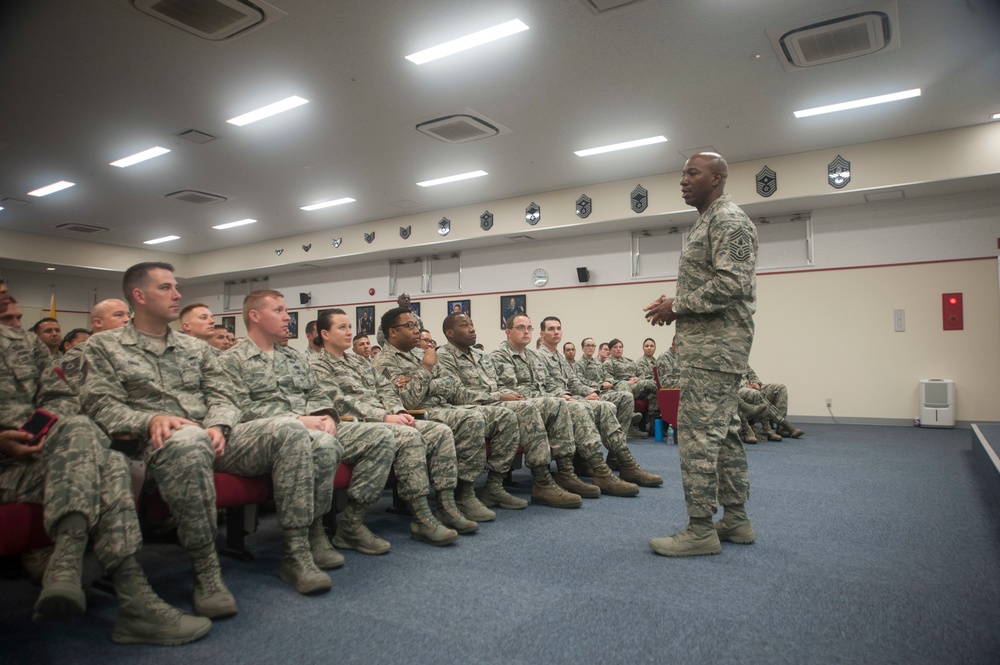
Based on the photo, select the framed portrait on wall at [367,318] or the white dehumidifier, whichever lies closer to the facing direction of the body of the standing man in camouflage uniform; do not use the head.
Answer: the framed portrait on wall

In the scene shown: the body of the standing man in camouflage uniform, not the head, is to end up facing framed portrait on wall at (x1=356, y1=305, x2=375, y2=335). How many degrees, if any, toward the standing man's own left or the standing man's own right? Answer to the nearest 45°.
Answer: approximately 45° to the standing man's own right

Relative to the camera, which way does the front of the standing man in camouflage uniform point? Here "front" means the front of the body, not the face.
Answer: to the viewer's left

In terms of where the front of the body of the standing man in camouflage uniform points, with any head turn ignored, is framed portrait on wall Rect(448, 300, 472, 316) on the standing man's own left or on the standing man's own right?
on the standing man's own right

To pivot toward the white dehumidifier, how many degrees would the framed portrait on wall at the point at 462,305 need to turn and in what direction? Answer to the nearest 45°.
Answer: approximately 90° to its left

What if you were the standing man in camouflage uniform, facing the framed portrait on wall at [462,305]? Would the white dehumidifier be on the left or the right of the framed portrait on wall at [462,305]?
right

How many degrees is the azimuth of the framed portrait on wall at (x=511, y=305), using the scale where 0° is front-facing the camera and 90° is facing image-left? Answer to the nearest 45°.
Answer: approximately 45°

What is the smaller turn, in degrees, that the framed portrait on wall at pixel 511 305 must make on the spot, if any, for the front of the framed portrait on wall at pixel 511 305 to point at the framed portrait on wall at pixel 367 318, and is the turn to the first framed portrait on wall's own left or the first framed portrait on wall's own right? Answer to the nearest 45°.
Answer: approximately 90° to the first framed portrait on wall's own right

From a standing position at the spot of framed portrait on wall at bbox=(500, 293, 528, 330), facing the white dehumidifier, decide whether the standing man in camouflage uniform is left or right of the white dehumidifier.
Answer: right

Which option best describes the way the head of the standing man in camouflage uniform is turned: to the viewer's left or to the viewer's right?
to the viewer's left

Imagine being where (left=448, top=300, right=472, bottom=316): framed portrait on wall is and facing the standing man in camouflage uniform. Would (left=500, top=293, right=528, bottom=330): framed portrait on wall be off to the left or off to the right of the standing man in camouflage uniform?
left

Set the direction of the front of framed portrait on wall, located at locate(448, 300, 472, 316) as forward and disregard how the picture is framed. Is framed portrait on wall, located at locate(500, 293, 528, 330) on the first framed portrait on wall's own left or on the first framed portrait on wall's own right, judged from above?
on the first framed portrait on wall's own left
